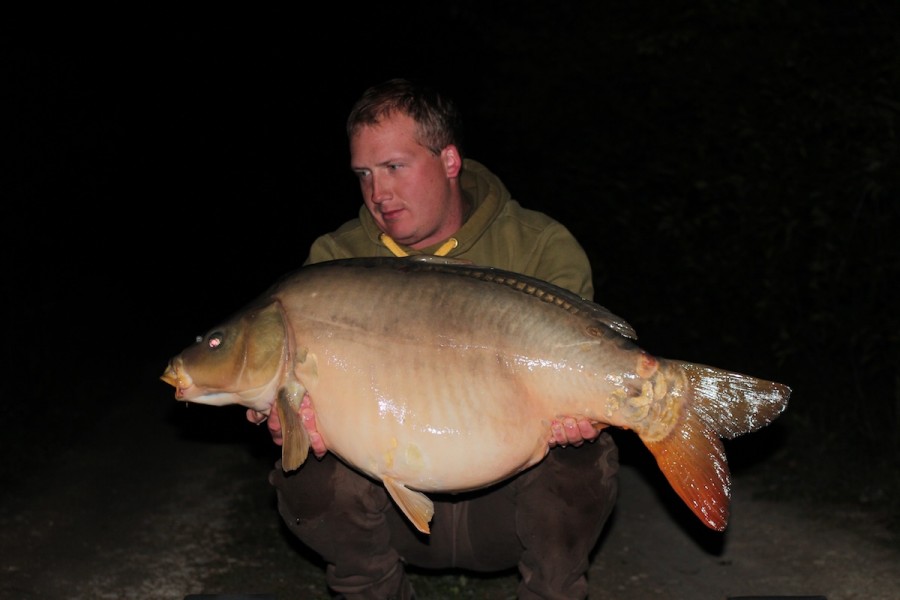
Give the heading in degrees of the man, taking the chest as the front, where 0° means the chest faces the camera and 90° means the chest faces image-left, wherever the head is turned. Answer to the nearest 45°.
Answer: approximately 0°
